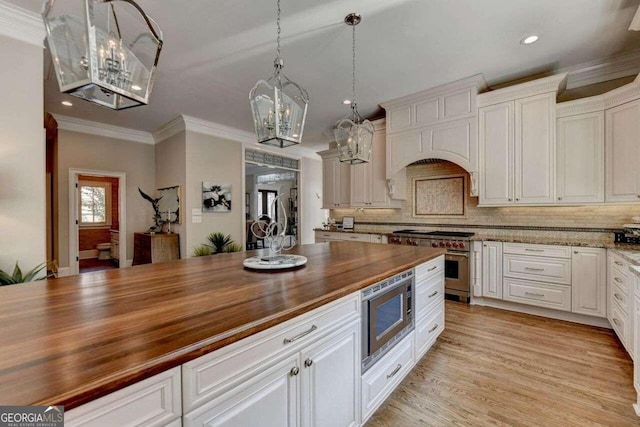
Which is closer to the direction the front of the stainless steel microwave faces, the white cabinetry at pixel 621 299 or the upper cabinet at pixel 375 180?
the white cabinetry

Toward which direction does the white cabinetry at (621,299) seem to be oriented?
to the viewer's left

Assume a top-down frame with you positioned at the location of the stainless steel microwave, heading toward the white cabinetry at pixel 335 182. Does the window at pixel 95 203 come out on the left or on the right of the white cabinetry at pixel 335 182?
left

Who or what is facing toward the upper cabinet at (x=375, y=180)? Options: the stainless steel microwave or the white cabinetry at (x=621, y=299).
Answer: the white cabinetry

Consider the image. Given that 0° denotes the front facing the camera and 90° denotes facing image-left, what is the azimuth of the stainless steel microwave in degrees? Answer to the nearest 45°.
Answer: approximately 315°

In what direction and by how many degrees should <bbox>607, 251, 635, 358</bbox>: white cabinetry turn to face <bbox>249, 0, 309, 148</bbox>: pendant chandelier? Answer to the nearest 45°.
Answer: approximately 45° to its left

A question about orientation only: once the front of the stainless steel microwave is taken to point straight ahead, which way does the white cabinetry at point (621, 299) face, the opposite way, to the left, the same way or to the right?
the opposite way

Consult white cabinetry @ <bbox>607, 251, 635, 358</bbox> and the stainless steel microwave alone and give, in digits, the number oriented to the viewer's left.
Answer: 1

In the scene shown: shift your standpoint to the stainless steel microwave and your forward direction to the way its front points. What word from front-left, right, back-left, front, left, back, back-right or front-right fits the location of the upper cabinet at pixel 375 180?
back-left
